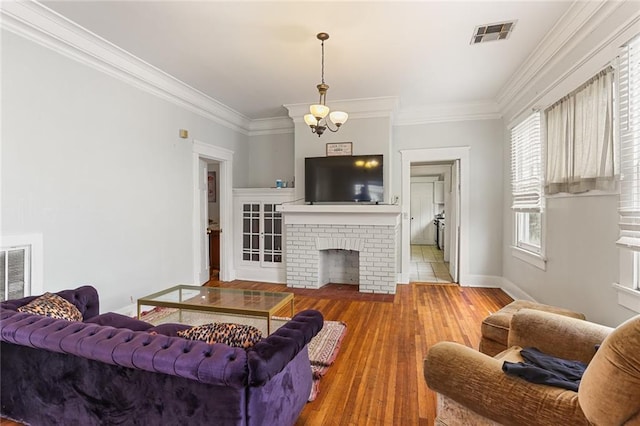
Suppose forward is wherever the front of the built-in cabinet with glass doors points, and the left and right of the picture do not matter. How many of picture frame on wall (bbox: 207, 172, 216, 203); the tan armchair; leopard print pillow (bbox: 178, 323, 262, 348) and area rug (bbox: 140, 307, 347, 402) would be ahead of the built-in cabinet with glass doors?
3

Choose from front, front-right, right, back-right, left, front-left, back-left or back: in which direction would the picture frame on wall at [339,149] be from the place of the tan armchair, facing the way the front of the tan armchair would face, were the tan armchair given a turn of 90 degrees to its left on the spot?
right

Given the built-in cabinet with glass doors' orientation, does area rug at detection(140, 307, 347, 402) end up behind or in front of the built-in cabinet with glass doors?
in front

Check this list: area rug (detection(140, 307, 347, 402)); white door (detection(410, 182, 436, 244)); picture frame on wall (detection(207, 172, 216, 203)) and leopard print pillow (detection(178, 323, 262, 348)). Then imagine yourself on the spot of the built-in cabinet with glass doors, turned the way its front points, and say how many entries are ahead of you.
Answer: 2

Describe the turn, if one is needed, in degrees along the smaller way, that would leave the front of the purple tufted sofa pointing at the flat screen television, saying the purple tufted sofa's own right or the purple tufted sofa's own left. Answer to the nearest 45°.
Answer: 0° — it already faces it

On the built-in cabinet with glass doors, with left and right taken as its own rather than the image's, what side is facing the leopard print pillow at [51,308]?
front

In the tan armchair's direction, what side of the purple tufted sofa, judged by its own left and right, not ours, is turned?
right

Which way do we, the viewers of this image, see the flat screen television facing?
facing the viewer

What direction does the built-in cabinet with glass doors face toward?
toward the camera

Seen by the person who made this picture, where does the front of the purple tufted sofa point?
facing away from the viewer and to the right of the viewer

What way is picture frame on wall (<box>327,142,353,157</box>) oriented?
toward the camera

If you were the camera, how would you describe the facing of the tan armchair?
facing away from the viewer and to the left of the viewer

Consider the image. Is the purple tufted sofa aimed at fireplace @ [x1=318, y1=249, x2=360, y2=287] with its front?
yes

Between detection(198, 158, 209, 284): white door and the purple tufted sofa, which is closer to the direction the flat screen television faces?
the purple tufted sofa

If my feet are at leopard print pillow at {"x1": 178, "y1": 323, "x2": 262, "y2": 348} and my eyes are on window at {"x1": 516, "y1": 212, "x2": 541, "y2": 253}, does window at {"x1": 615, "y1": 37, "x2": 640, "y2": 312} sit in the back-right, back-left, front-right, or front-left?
front-right

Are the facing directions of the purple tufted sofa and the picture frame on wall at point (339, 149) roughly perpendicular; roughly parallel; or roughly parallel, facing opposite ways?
roughly parallel, facing opposite ways

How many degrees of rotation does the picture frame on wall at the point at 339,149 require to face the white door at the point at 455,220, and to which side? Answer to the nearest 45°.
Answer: approximately 90° to its left
